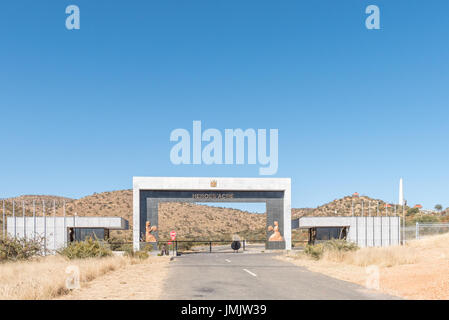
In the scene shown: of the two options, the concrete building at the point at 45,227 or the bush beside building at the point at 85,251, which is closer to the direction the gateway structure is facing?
the bush beside building

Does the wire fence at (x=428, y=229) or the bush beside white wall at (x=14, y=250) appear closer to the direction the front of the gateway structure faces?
the bush beside white wall

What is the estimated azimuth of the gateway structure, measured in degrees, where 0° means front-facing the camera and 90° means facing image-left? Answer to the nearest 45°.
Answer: approximately 0°

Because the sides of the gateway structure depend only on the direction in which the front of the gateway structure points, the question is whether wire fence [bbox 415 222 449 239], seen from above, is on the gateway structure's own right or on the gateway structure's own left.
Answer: on the gateway structure's own left
